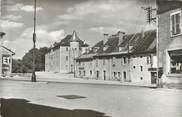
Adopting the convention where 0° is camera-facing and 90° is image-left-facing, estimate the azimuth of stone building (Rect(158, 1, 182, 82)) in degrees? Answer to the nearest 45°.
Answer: approximately 45°

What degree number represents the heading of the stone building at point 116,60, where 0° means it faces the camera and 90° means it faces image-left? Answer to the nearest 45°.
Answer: approximately 45°
